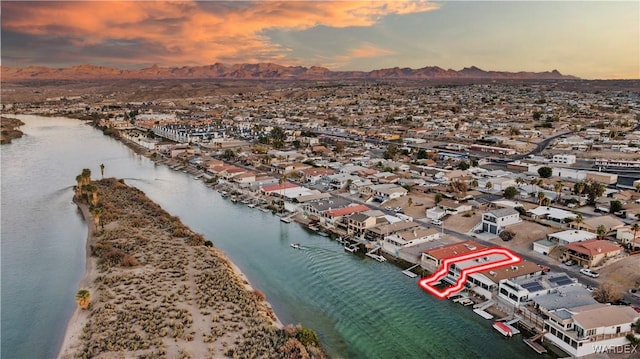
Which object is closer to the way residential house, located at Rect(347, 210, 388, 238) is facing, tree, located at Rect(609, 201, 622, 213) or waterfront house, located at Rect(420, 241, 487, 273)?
the waterfront house

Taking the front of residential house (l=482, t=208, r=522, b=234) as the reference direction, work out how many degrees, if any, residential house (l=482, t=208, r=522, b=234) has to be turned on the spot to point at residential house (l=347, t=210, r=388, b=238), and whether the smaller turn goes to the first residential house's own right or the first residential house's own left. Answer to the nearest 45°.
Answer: approximately 45° to the first residential house's own right
